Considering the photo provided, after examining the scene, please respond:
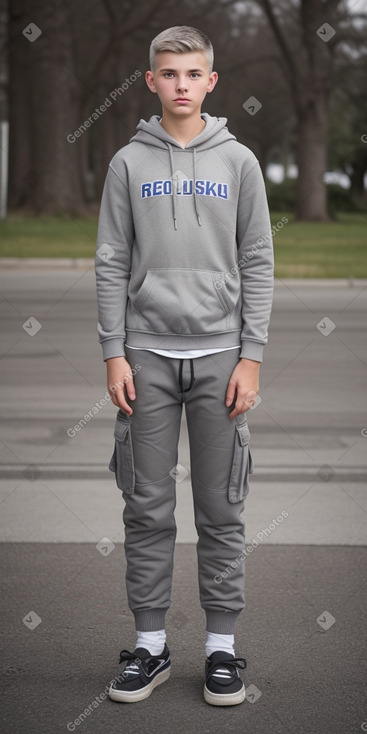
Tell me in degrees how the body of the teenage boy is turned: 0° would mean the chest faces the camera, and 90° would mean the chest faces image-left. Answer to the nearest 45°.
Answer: approximately 0°

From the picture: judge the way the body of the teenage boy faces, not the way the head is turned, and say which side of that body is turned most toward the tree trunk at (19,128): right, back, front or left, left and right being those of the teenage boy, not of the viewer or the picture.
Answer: back

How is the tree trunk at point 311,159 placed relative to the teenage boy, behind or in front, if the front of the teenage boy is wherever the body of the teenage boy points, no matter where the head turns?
behind

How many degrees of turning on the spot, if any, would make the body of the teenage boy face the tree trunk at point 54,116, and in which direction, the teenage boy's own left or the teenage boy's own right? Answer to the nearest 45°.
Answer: approximately 180°
